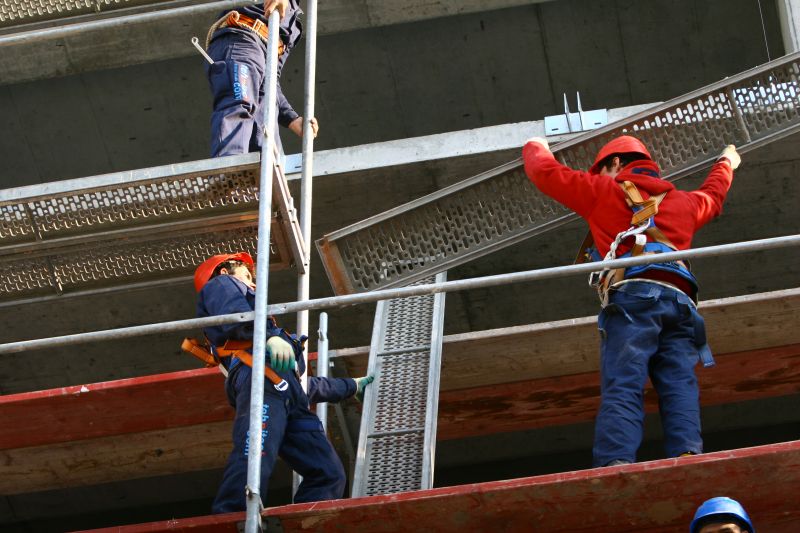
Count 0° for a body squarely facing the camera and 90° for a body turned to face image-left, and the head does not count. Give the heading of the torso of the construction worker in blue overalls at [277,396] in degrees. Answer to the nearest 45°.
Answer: approximately 270°
